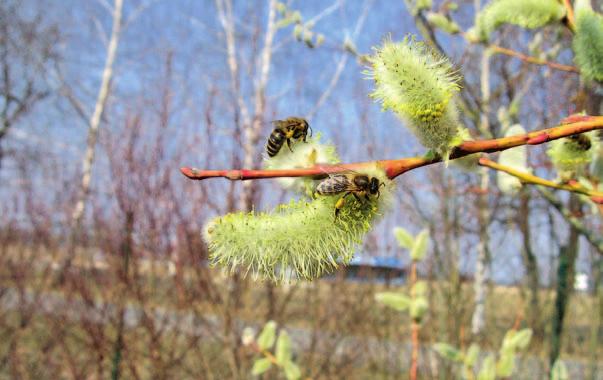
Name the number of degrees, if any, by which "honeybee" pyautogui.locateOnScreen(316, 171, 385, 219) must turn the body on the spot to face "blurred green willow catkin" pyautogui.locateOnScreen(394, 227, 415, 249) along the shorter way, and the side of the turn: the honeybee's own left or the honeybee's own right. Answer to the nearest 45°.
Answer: approximately 90° to the honeybee's own left

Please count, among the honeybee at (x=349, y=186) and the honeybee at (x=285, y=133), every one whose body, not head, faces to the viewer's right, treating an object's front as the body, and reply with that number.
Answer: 2

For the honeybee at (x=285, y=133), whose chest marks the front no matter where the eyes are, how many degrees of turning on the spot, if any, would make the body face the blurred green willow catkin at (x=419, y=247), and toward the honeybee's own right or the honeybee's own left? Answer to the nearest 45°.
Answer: approximately 45° to the honeybee's own left

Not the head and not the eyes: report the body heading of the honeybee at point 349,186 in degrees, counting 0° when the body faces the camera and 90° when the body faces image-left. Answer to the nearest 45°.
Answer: approximately 270°

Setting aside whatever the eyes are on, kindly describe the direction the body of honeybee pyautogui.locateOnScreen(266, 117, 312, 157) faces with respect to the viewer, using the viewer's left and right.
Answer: facing to the right of the viewer
